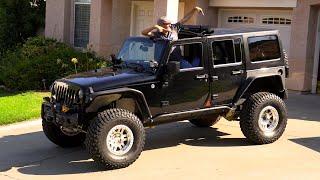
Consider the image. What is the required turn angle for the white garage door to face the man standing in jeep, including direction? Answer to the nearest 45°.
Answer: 0° — it already faces them

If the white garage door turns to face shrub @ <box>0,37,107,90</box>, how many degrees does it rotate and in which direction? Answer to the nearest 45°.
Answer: approximately 90° to its right

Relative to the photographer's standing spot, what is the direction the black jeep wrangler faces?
facing the viewer and to the left of the viewer

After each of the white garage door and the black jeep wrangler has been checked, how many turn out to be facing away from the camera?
0

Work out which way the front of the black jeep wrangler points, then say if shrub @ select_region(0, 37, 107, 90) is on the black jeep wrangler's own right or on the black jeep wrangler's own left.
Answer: on the black jeep wrangler's own right

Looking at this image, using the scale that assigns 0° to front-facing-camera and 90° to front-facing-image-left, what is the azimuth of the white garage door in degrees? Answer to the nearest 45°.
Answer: approximately 0°
